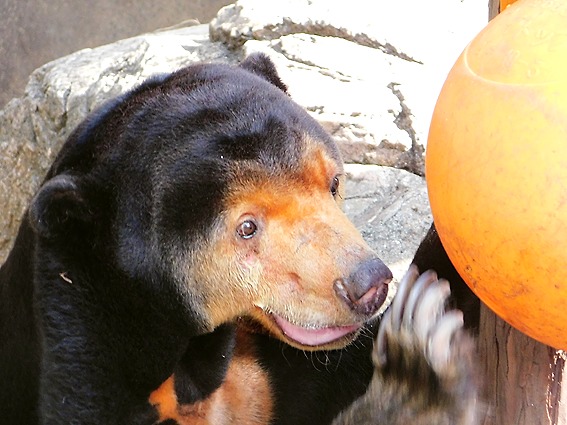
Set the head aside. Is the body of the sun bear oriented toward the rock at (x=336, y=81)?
no

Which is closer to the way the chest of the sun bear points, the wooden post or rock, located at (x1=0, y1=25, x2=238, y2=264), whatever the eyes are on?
the wooden post

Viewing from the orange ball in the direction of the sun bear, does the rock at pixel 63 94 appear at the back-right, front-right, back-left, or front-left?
front-right

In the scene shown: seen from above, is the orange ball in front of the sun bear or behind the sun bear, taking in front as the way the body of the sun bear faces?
in front

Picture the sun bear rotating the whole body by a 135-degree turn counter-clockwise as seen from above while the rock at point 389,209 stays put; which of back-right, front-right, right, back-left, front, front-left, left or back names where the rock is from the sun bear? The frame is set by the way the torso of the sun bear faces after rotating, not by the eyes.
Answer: front-right

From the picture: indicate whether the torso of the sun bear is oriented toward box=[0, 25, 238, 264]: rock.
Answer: no

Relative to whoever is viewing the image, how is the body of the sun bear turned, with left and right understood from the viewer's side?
facing the viewer and to the right of the viewer
